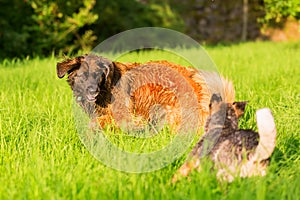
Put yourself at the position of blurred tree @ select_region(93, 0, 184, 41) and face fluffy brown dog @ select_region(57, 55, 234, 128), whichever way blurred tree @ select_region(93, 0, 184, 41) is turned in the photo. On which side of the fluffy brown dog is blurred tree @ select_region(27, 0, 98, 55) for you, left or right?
right

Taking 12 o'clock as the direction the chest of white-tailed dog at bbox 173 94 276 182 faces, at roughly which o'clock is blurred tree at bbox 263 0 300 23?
The blurred tree is roughly at 2 o'clock from the white-tailed dog.

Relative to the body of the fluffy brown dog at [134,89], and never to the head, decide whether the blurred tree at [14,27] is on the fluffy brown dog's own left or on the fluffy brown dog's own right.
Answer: on the fluffy brown dog's own right

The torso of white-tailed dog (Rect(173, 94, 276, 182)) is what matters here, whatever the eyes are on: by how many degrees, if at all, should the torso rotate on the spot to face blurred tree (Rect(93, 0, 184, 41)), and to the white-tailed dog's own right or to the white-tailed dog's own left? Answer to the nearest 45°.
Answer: approximately 45° to the white-tailed dog's own right

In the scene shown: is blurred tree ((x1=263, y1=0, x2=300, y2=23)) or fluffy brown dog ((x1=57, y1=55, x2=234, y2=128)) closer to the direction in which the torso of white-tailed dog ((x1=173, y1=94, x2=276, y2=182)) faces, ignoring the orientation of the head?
the fluffy brown dog

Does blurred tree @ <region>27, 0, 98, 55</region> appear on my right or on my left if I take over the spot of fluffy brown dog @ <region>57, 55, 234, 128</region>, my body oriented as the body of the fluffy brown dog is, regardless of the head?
on my right

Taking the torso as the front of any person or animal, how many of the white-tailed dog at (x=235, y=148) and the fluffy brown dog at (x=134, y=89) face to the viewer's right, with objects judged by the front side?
0

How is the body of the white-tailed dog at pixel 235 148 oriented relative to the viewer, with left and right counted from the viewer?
facing away from the viewer and to the left of the viewer

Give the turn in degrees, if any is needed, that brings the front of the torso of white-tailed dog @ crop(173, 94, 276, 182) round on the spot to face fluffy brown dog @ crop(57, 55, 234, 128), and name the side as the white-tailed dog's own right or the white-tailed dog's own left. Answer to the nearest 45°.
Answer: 0° — it already faces it

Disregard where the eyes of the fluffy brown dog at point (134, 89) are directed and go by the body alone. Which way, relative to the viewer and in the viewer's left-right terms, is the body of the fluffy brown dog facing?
facing to the left of the viewer

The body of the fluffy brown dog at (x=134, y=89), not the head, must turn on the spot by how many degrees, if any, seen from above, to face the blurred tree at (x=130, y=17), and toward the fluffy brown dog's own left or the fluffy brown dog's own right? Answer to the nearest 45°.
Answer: approximately 90° to the fluffy brown dog's own right

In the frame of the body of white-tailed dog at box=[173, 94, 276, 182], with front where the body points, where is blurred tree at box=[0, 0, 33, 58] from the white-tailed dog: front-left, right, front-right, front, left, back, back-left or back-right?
front
